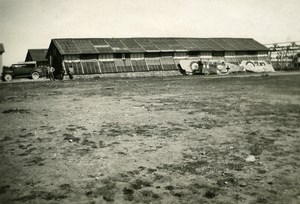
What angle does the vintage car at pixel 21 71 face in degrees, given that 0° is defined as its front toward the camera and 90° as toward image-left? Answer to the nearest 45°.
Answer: approximately 90°

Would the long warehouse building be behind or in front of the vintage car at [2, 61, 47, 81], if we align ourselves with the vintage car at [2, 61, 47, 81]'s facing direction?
behind

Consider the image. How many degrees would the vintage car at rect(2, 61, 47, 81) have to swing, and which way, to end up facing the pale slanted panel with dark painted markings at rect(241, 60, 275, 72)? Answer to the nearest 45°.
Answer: approximately 180°

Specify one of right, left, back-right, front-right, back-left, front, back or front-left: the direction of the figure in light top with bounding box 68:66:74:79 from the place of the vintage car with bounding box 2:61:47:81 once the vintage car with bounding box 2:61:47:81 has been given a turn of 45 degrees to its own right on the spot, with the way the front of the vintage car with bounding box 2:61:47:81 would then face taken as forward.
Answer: back
